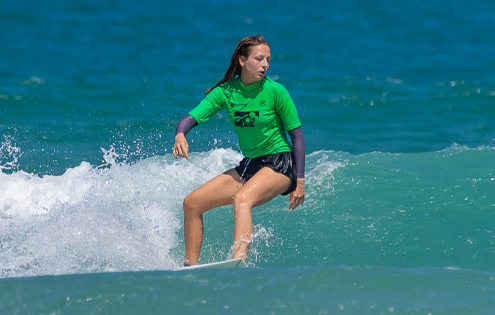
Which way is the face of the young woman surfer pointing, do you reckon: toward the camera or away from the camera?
toward the camera

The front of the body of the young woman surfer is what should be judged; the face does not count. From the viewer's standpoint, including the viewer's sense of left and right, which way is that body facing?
facing the viewer and to the left of the viewer
